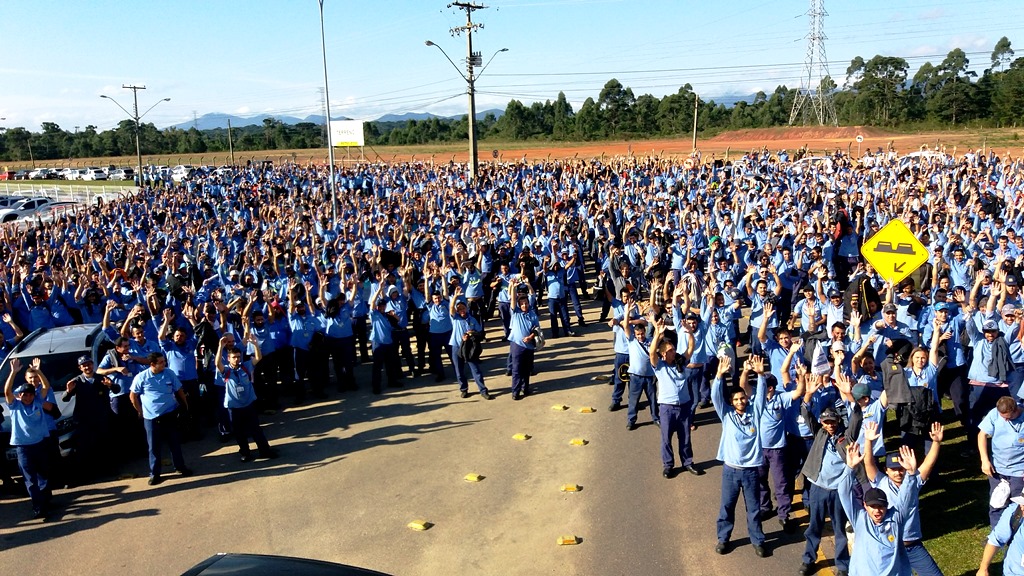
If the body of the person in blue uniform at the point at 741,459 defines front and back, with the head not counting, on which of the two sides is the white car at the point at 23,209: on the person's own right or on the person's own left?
on the person's own right

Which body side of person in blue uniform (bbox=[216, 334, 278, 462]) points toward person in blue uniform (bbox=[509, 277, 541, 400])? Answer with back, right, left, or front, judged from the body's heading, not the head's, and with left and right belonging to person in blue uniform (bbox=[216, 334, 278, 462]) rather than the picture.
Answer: left

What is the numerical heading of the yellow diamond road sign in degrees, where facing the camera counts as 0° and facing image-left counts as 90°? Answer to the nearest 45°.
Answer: approximately 0°

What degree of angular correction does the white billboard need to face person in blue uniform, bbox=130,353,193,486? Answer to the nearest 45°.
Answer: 0° — it already faces them

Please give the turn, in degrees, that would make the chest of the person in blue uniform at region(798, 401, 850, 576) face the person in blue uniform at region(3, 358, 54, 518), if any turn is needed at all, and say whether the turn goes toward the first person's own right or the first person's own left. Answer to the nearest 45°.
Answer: approximately 90° to the first person's own right

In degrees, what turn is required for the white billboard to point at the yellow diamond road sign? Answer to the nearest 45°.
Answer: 0° — it already faces it

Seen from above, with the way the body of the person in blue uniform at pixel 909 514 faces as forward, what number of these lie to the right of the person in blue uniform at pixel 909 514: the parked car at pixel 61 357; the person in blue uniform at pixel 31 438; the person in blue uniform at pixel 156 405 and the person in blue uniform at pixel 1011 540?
3
